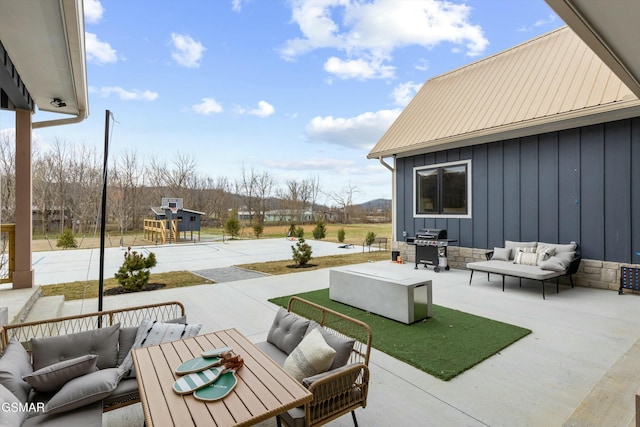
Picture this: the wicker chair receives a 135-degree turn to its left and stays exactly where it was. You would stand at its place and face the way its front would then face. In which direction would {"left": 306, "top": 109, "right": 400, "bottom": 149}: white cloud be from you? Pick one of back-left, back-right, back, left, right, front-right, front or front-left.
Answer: left

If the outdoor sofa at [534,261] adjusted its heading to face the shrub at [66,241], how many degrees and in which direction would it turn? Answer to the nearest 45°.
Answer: approximately 45° to its right

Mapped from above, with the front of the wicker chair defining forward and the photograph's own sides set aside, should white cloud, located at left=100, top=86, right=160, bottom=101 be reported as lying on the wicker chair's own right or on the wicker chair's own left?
on the wicker chair's own right

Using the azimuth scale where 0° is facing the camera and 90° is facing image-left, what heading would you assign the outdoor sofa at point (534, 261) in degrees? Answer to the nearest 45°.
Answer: approximately 45°

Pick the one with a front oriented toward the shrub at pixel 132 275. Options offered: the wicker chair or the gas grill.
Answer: the gas grill

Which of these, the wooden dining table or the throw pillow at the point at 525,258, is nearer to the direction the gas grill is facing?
the wooden dining table
